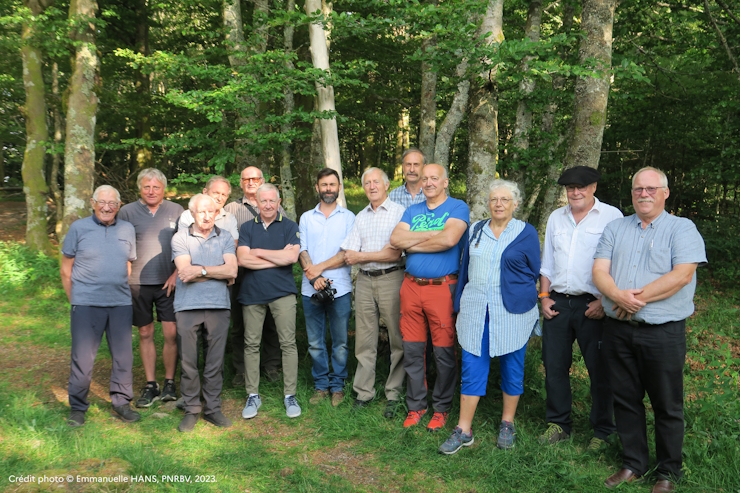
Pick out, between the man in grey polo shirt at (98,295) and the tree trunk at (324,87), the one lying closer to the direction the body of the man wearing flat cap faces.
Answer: the man in grey polo shirt

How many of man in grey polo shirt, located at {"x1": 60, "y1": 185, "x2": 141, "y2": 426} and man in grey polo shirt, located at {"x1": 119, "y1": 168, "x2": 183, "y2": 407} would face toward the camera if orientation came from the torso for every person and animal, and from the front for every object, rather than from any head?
2

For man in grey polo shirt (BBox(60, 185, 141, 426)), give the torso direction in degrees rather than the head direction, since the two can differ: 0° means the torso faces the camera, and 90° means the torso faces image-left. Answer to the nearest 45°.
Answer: approximately 0°

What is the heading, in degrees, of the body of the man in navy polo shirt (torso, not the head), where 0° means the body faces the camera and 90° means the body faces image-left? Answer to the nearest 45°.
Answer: approximately 0°

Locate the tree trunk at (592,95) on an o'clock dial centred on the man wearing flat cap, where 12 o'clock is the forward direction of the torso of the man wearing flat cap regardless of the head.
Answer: The tree trunk is roughly at 6 o'clock from the man wearing flat cap.

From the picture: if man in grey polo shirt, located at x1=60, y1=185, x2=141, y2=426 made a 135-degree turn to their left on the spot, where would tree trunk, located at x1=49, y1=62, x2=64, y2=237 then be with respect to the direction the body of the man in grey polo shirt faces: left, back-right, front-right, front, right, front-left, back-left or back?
front-left
